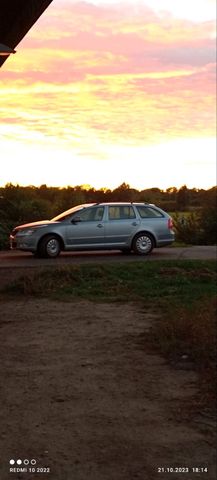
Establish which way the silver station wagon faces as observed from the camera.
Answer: facing to the left of the viewer
